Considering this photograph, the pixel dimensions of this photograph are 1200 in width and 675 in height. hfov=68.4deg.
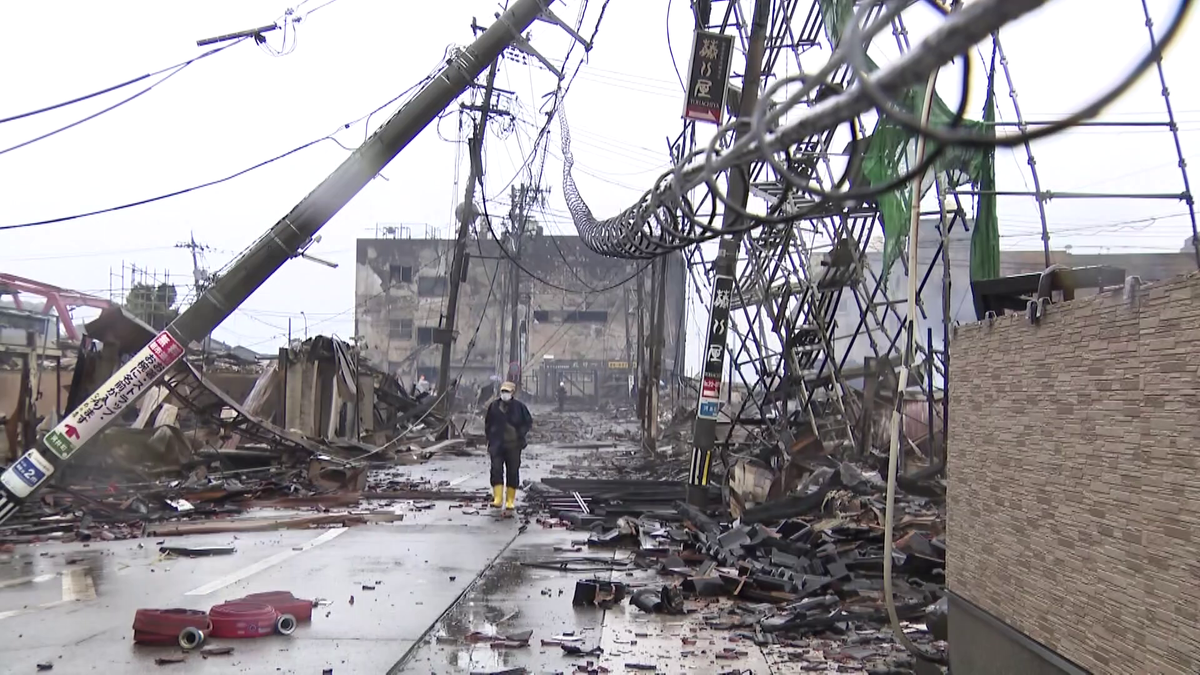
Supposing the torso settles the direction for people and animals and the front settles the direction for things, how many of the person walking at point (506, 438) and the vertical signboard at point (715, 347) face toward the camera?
2

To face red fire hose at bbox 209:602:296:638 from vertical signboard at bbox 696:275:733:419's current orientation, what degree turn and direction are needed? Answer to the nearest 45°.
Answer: approximately 45° to its right

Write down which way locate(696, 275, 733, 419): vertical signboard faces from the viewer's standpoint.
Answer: facing the viewer

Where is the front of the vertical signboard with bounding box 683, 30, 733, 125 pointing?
toward the camera

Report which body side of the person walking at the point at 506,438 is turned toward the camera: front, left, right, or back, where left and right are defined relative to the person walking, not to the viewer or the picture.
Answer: front

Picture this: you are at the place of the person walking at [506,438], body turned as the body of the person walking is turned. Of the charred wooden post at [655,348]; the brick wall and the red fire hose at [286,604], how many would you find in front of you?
2

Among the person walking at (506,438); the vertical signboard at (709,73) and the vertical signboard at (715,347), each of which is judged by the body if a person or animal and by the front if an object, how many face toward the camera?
3

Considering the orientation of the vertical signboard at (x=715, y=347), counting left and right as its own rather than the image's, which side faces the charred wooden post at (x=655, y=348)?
back

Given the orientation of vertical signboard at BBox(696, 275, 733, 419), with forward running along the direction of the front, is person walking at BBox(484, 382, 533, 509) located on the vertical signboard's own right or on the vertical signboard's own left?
on the vertical signboard's own right

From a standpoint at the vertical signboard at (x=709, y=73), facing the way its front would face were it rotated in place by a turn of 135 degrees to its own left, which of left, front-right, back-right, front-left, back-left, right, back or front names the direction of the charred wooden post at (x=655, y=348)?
front-left
